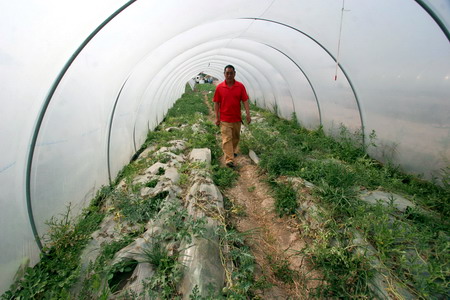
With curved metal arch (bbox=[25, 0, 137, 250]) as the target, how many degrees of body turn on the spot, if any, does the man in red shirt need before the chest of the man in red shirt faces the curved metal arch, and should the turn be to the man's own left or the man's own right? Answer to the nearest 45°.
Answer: approximately 45° to the man's own right

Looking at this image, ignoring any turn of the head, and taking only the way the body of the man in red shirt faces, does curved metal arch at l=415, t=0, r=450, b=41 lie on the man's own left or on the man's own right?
on the man's own left

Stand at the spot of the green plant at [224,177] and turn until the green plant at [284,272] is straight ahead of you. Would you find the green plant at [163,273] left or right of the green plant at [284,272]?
right

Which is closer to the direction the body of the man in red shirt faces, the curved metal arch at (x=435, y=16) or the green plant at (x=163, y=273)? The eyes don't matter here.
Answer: the green plant

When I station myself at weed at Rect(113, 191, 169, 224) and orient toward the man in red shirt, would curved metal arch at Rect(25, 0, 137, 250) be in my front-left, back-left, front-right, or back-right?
back-left

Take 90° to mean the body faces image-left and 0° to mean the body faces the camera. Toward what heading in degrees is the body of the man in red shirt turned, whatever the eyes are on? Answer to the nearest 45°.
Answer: approximately 0°

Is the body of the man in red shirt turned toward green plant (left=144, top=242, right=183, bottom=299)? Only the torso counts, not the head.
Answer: yes
